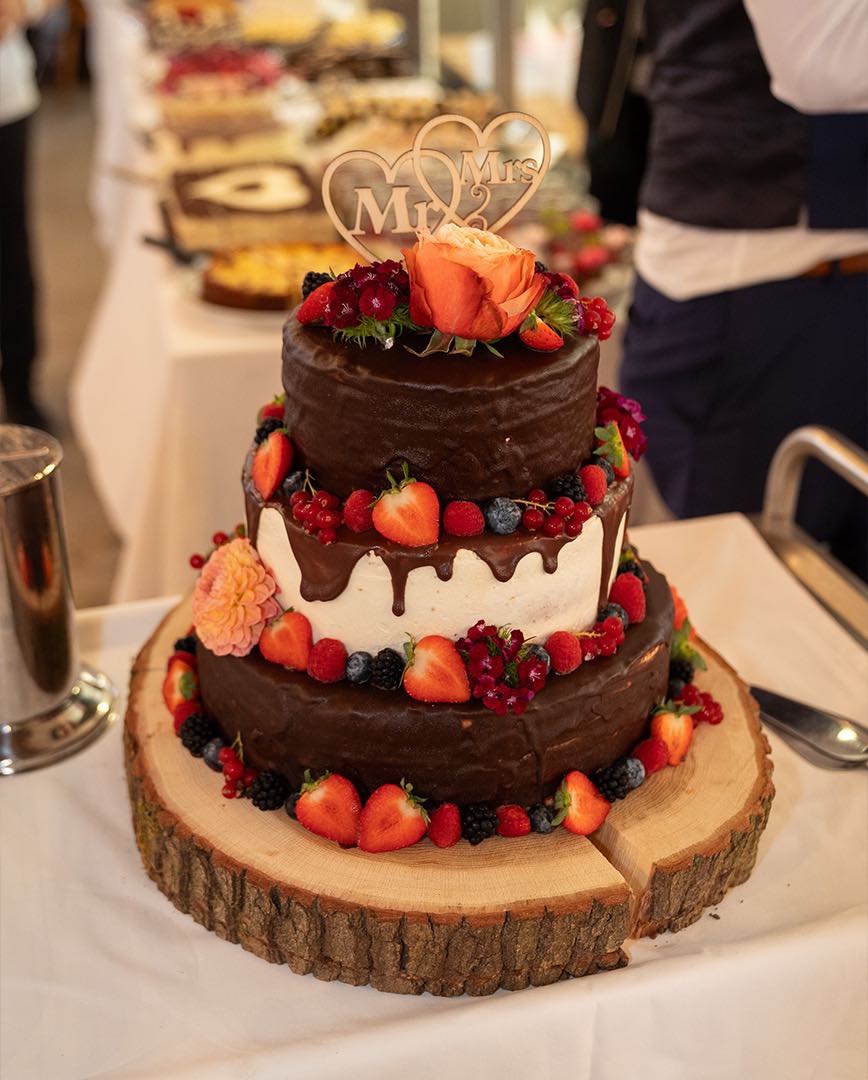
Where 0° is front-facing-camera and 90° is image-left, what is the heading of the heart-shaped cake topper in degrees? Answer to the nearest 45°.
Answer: approximately 0°
